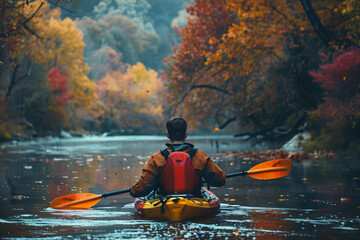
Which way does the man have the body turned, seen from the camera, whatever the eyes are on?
away from the camera

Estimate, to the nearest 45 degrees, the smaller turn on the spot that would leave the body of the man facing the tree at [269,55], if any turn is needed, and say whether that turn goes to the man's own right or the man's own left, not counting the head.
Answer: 0° — they already face it

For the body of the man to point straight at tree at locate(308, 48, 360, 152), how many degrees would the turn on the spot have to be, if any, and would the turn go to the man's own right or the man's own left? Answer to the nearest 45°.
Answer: approximately 45° to the man's own right

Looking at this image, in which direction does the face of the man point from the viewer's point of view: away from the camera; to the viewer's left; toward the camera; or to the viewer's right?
away from the camera

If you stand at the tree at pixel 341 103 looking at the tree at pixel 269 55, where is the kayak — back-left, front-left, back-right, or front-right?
back-left
